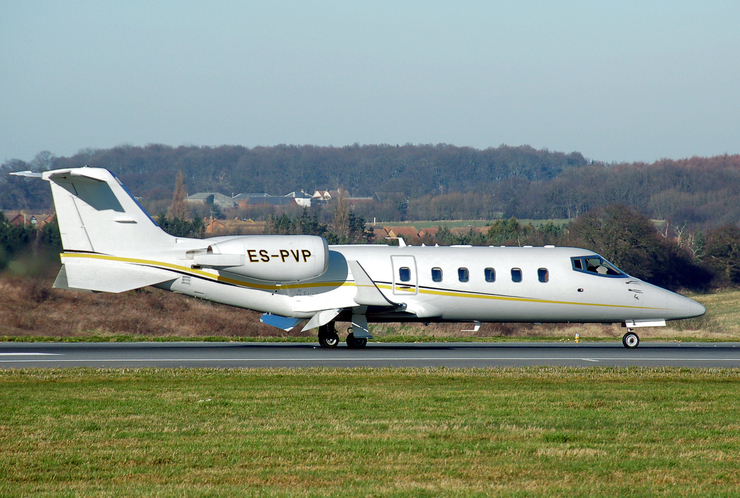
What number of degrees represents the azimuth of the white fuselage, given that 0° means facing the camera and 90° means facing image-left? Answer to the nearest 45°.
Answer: approximately 270°
